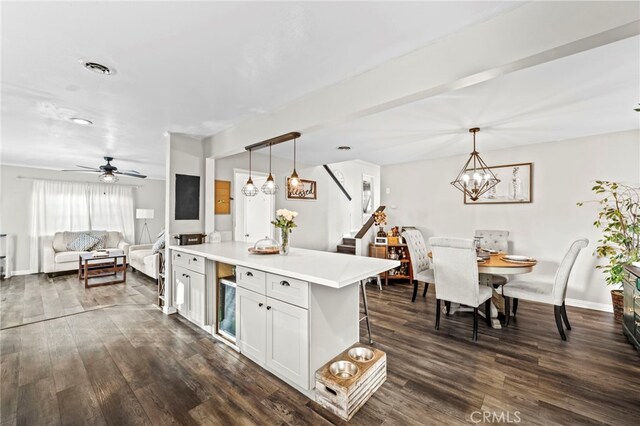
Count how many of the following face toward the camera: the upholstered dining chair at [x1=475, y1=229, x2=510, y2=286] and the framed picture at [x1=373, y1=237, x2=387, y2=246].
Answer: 2

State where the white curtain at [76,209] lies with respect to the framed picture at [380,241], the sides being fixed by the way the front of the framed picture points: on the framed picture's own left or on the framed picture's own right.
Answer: on the framed picture's own right

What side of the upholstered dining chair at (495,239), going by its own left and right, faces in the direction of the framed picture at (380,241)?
right

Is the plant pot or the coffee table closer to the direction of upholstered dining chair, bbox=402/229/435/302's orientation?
the plant pot

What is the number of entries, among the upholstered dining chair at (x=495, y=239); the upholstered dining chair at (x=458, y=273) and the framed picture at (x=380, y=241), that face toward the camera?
2

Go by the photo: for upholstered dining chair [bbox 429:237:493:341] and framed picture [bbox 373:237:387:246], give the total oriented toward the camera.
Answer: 1

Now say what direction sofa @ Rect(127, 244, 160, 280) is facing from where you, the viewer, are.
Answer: facing the viewer and to the left of the viewer

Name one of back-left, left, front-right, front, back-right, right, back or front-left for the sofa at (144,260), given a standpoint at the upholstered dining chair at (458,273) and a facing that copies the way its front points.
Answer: back-left

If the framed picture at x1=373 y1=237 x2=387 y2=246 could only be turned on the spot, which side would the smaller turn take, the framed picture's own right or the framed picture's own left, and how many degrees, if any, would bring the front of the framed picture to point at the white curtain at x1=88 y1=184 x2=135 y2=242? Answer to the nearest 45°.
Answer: approximately 90° to the framed picture's own right

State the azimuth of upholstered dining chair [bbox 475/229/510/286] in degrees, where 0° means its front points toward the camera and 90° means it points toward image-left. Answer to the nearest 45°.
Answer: approximately 0°

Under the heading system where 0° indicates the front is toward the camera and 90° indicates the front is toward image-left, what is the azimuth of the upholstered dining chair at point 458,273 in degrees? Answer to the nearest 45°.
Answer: approximately 225°

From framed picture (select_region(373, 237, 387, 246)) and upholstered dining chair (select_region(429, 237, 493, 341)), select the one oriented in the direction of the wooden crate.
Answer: the framed picture

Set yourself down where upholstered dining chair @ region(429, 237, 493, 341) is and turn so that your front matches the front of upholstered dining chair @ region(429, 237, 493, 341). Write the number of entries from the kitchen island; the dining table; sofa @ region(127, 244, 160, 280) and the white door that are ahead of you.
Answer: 1

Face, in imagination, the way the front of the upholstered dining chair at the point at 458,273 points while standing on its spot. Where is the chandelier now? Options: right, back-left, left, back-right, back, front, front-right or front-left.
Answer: front-left
